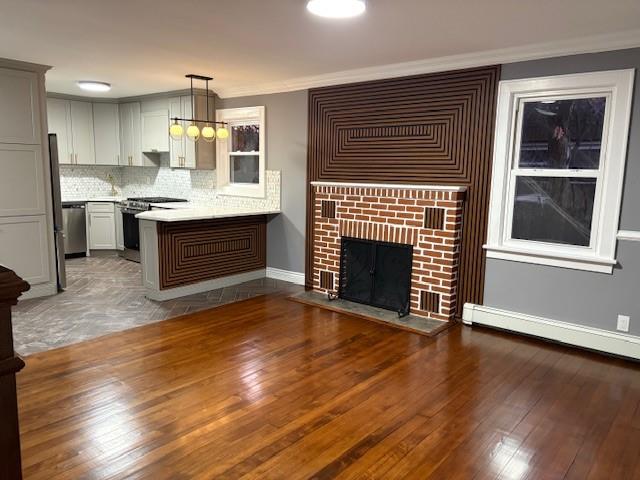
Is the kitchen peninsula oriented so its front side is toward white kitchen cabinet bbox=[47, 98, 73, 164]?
no

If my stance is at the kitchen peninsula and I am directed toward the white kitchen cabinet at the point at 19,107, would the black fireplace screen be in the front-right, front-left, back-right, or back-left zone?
back-left

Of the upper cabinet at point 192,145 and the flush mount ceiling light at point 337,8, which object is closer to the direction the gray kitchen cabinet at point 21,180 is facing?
the flush mount ceiling light

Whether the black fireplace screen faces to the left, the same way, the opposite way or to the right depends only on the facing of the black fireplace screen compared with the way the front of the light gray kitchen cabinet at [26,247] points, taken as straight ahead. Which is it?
to the right

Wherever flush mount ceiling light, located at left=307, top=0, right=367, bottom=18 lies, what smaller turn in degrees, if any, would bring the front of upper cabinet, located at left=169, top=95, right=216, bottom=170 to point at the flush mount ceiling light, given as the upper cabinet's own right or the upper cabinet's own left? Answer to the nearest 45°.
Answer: approximately 45° to the upper cabinet's own left

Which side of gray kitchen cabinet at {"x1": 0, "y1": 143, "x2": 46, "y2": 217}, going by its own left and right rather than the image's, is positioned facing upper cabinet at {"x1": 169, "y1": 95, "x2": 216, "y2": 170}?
left

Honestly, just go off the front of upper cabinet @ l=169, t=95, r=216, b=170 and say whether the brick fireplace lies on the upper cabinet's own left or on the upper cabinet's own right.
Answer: on the upper cabinet's own left

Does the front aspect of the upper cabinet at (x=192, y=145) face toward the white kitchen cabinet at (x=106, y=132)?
no

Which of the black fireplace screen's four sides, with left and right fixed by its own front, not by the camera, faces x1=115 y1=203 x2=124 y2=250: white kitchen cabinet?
right

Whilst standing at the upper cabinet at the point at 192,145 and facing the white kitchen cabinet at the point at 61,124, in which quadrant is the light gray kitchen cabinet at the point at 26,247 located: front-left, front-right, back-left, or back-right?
front-left

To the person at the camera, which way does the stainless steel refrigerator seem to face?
facing to the right of the viewer
